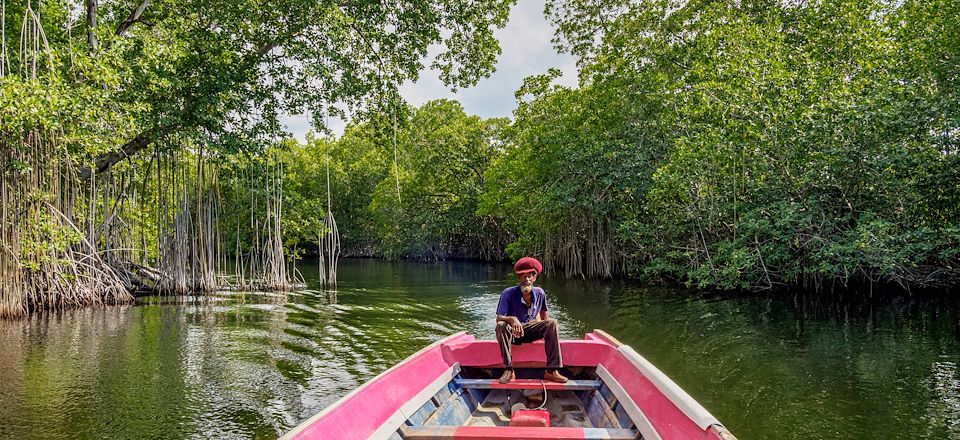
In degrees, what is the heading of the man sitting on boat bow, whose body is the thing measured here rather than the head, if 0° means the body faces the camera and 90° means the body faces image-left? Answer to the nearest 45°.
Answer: approximately 0°
